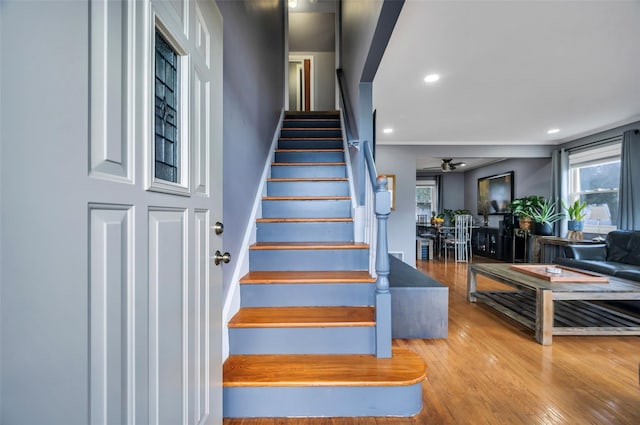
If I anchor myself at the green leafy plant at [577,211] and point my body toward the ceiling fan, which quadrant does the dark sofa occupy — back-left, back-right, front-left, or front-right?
back-left

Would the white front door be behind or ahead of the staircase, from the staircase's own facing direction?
ahead

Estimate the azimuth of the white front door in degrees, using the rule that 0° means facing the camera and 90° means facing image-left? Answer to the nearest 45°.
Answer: approximately 315°

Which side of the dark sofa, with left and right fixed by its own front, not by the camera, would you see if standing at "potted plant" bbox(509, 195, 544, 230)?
right

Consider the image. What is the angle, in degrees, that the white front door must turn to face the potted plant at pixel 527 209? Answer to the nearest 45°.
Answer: approximately 45° to its left

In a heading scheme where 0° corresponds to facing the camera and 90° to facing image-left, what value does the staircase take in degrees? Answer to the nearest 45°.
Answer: approximately 0°

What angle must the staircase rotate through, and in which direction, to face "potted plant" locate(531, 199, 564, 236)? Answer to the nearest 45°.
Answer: approximately 135° to its left

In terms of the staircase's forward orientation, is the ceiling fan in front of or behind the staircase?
behind

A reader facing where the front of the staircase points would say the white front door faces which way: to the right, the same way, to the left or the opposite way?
to the left

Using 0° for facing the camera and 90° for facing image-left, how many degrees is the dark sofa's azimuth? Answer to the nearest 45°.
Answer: approximately 45°

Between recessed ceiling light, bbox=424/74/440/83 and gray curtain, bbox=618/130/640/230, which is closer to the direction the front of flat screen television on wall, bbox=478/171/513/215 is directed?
the recessed ceiling light

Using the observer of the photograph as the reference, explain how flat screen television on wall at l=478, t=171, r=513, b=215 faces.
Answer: facing the viewer and to the left of the viewer

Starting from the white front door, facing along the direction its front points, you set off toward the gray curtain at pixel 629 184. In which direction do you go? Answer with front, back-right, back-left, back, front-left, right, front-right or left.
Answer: front-left
